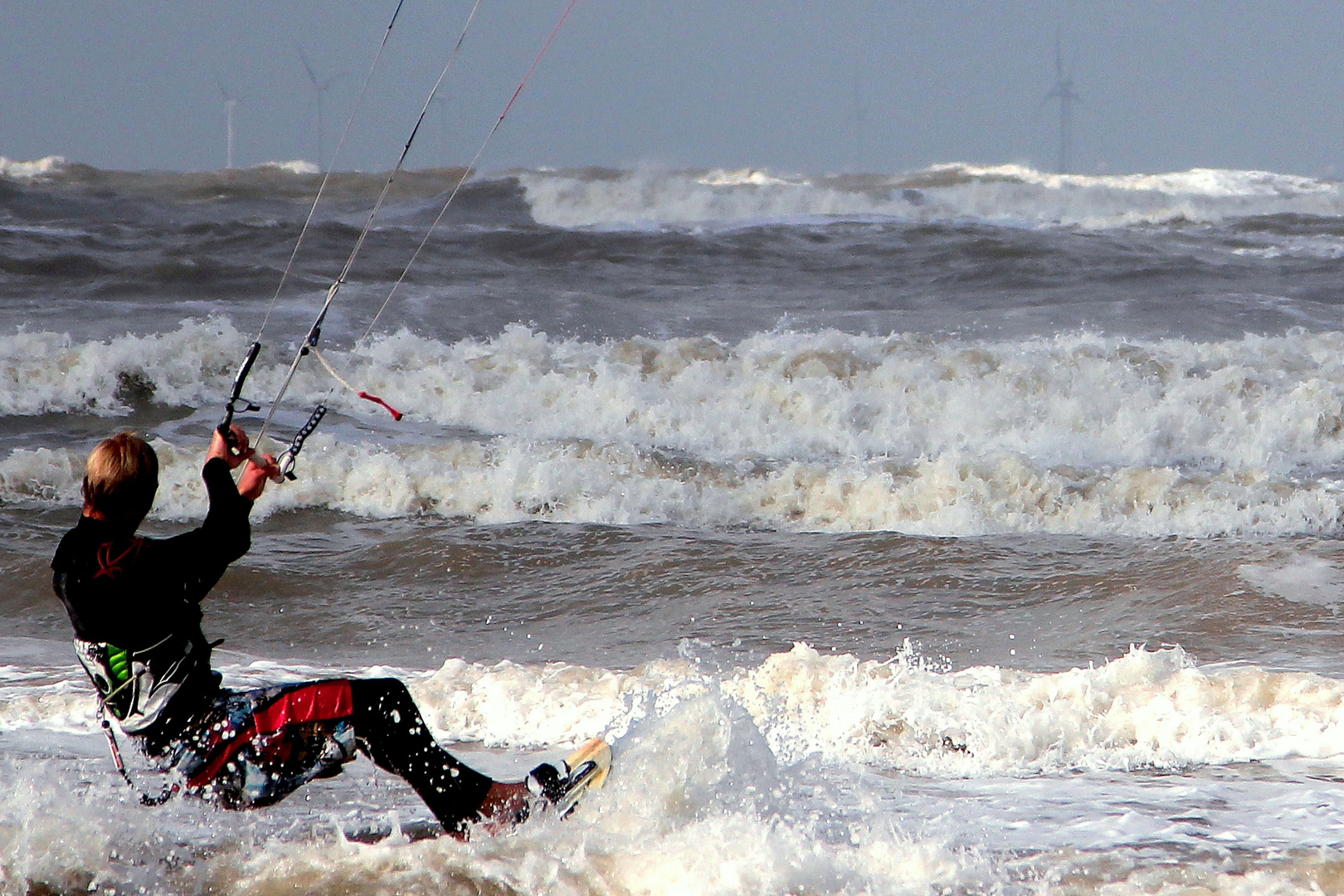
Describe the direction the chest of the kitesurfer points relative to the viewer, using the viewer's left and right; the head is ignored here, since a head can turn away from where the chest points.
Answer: facing away from the viewer and to the right of the viewer
